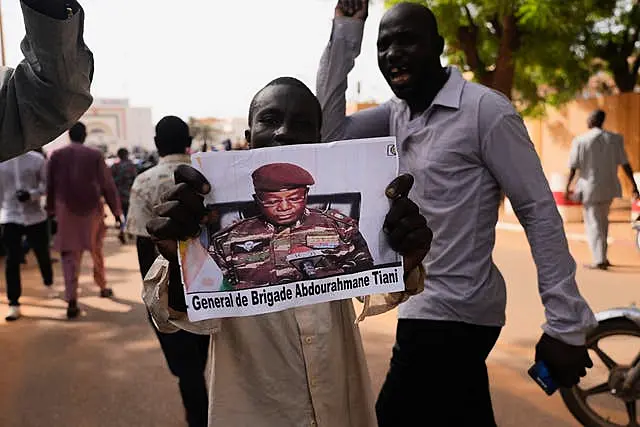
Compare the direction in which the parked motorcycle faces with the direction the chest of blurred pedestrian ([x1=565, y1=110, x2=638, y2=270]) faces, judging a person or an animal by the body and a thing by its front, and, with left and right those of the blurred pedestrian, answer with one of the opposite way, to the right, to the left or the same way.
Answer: to the left

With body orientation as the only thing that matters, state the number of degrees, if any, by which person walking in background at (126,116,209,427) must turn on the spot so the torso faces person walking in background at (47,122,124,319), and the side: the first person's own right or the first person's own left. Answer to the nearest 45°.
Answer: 0° — they already face them

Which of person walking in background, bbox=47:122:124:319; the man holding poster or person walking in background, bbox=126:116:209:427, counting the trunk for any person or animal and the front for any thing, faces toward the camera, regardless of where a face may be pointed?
the man holding poster

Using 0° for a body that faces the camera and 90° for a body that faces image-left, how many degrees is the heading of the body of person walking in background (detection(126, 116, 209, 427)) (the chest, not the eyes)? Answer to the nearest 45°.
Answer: approximately 180°

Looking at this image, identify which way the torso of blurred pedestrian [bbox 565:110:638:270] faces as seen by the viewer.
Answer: away from the camera

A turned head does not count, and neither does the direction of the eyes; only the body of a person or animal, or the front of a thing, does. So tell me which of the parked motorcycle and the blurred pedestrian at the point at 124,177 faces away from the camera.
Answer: the blurred pedestrian

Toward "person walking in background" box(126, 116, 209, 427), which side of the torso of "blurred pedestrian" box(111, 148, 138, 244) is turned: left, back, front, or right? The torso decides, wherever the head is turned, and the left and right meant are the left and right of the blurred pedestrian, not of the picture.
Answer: back

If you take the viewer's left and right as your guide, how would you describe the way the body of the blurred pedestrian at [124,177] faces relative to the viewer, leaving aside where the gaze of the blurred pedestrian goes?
facing away from the viewer

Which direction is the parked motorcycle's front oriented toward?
to the viewer's left

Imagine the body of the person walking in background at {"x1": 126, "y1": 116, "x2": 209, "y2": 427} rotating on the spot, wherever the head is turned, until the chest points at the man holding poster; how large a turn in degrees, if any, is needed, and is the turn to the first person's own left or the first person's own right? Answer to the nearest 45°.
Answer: approximately 180°

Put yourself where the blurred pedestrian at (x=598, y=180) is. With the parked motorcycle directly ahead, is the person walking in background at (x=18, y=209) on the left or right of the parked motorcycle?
right

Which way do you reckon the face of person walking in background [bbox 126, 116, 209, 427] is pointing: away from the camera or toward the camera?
away from the camera

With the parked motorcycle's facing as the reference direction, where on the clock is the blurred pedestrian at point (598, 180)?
The blurred pedestrian is roughly at 3 o'clock from the parked motorcycle.

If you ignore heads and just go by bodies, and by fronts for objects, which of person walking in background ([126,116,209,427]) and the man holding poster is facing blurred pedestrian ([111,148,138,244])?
the person walking in background

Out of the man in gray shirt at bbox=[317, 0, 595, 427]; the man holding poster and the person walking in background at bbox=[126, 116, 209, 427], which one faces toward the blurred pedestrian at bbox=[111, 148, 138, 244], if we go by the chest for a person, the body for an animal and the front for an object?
the person walking in background
